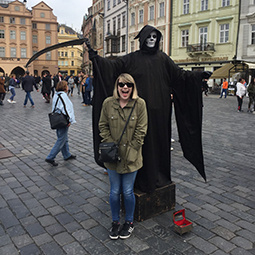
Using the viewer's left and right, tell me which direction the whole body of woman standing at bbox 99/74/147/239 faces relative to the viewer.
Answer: facing the viewer

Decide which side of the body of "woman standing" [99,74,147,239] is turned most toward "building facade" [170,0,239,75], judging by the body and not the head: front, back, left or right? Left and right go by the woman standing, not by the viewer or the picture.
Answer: back

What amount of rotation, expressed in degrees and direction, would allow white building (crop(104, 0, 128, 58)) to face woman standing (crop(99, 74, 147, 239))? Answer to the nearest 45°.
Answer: approximately 45° to its left

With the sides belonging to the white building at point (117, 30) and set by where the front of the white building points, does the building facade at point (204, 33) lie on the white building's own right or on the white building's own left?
on the white building's own left

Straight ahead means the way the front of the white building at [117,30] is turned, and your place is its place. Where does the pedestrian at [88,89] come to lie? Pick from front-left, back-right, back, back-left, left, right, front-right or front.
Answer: front-left

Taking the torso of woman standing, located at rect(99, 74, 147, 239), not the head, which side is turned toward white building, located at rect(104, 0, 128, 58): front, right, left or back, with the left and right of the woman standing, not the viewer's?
back

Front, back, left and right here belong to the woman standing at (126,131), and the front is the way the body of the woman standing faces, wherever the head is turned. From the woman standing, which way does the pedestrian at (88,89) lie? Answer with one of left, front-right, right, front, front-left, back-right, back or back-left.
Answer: back

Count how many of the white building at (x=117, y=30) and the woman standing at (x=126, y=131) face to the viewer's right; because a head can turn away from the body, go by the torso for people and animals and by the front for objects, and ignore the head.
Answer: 0
